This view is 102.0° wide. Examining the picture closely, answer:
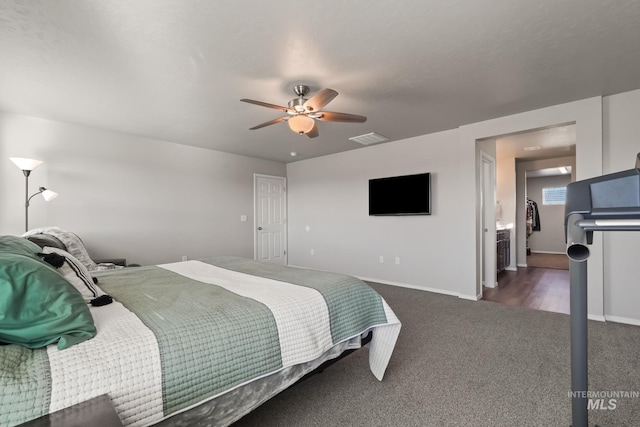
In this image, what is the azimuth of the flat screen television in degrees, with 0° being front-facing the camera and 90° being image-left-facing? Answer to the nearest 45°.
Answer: approximately 45°

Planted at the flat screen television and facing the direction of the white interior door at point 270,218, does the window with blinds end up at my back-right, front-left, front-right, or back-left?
back-right

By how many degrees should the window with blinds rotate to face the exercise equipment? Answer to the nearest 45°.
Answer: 0° — it already faces it

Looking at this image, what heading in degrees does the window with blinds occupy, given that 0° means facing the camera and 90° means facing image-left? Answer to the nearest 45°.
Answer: approximately 0°

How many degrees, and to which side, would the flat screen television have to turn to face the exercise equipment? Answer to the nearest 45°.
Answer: approximately 45° to its left

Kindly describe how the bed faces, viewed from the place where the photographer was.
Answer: facing away from the viewer and to the right of the viewer

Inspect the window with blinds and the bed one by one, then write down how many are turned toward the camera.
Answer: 1
